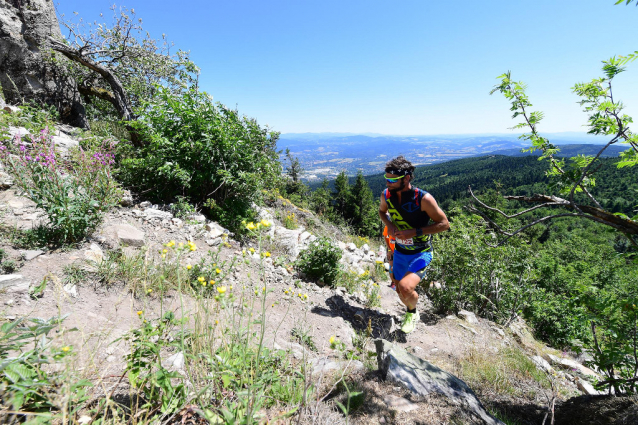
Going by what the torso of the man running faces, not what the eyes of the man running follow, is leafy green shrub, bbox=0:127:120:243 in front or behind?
in front

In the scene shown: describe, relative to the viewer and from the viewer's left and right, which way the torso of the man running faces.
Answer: facing the viewer and to the left of the viewer

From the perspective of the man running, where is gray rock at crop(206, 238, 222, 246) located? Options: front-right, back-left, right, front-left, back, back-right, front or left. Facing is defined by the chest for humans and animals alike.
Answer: front-right

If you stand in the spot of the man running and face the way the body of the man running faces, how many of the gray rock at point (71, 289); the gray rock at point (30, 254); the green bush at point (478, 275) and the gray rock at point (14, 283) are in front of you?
3

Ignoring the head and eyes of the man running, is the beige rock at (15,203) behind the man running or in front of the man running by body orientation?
in front

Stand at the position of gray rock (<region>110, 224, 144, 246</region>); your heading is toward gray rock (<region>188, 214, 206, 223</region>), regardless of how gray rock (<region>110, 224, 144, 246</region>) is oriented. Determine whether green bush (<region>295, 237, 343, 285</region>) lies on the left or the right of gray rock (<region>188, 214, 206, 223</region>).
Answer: right

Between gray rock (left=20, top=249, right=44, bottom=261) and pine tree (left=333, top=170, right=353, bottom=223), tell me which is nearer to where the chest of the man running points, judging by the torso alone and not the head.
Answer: the gray rock

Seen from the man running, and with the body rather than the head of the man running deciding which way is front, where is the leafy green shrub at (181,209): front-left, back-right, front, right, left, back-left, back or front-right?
front-right

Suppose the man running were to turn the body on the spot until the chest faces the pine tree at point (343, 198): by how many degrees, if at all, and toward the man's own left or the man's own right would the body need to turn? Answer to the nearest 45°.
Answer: approximately 135° to the man's own right

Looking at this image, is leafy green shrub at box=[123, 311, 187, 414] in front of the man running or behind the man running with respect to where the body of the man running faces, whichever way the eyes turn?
in front

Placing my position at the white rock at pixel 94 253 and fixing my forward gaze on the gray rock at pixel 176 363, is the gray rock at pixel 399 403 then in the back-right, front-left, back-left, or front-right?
front-left

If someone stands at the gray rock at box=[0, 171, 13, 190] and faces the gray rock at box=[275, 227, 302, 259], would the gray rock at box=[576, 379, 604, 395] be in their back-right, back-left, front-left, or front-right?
front-right

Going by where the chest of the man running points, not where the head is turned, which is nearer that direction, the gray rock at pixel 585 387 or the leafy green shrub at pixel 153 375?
the leafy green shrub

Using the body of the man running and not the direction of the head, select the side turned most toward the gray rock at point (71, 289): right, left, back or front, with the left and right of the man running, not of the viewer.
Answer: front

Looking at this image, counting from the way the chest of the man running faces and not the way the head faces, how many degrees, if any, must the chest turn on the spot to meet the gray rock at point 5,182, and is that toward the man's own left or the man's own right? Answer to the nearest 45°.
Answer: approximately 45° to the man's own right

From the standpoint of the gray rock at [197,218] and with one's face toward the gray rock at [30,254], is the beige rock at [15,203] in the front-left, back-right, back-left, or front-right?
front-right
